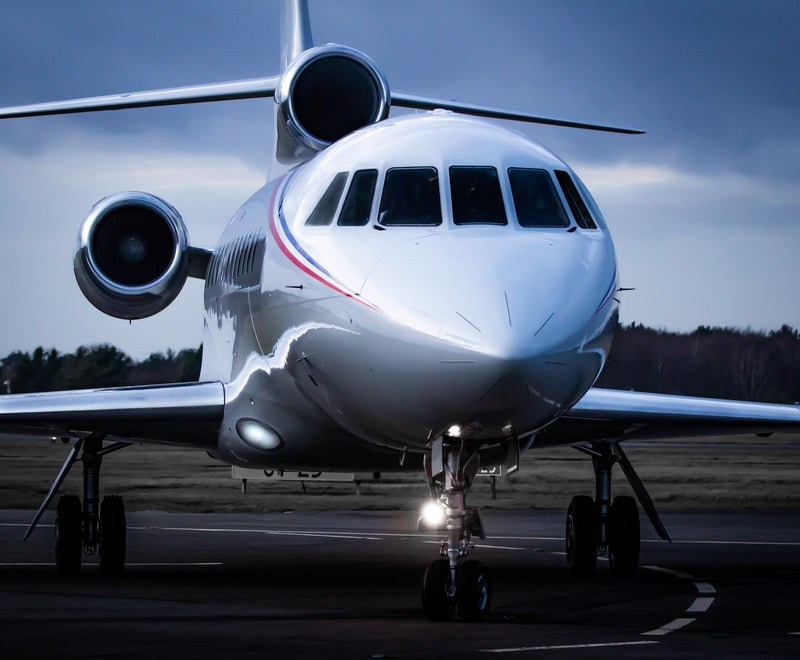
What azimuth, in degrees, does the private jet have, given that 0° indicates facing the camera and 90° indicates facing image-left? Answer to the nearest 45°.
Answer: approximately 0°
